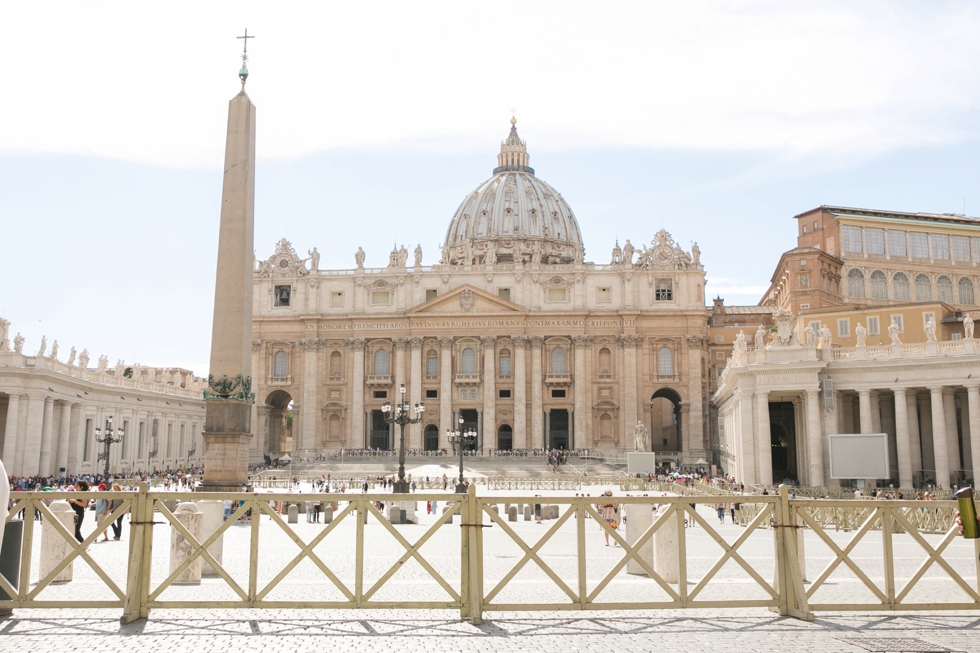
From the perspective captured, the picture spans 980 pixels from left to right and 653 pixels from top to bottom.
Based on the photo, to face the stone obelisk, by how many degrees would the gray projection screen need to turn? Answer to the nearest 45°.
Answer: approximately 45° to its right

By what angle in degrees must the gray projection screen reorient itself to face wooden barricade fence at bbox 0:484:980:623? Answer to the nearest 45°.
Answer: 0° — it already faces it

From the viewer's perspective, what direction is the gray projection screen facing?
toward the camera

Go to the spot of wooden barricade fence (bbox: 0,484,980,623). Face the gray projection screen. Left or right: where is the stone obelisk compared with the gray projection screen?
left
